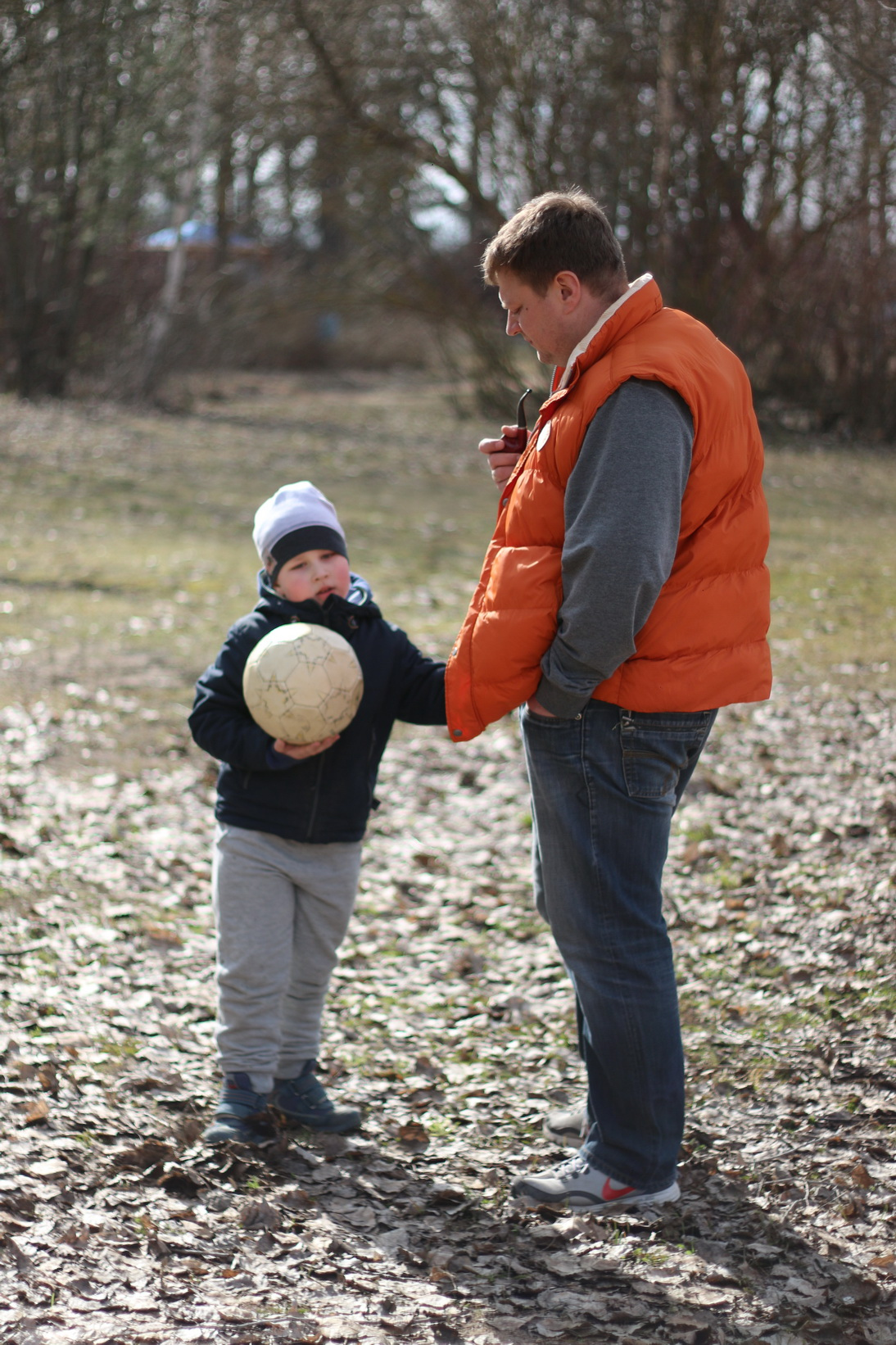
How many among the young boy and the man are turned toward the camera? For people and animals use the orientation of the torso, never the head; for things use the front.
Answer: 1

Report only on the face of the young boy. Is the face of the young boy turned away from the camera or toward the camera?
toward the camera

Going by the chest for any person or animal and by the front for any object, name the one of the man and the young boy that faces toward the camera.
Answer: the young boy

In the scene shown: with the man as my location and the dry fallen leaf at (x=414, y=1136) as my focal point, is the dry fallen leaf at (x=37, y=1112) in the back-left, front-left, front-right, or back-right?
front-left

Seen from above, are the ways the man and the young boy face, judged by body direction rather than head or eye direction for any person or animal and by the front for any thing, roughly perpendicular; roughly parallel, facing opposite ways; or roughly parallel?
roughly perpendicular

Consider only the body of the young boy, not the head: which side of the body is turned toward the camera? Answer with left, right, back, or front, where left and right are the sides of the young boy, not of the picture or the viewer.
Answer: front

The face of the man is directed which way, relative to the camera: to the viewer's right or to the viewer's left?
to the viewer's left

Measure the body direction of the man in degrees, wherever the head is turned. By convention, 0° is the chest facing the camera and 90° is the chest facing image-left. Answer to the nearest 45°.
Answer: approximately 90°

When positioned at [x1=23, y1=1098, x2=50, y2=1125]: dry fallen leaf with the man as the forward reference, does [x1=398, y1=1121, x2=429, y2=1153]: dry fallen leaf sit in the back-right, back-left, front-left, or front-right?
front-left
